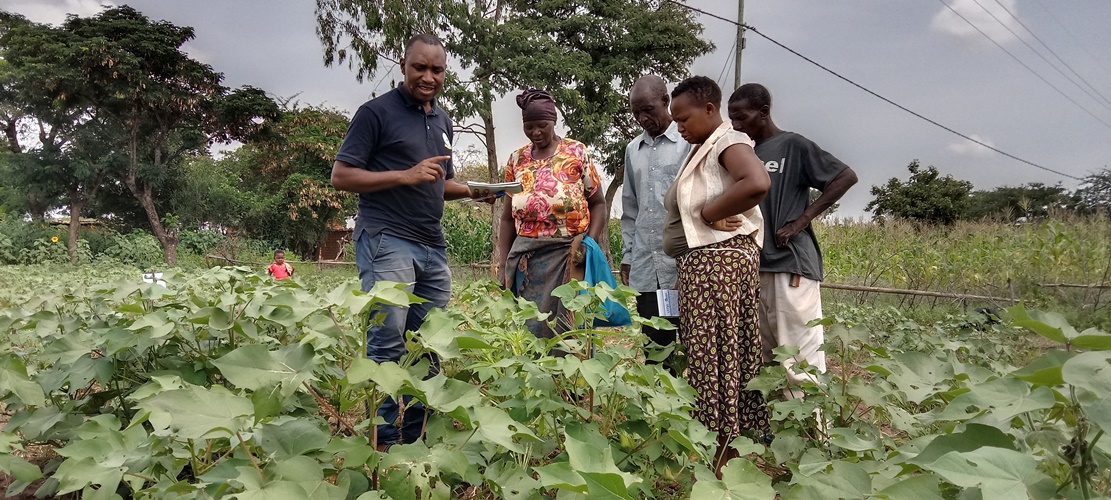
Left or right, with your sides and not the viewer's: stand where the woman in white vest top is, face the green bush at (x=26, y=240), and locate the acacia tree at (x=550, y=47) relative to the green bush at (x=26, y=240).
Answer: right

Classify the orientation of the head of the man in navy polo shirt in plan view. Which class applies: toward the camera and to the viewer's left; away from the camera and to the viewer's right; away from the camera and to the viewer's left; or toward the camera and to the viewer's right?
toward the camera and to the viewer's right

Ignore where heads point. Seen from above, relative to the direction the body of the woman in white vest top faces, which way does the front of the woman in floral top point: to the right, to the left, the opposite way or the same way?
to the left

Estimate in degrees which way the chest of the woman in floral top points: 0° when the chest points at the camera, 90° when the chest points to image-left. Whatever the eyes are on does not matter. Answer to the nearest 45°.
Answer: approximately 0°

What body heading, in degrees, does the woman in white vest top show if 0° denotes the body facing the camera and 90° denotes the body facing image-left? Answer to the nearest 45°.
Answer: approximately 90°

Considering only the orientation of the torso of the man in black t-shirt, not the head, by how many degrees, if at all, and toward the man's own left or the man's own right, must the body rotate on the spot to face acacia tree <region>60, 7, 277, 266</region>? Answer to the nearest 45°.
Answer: approximately 90° to the man's own right

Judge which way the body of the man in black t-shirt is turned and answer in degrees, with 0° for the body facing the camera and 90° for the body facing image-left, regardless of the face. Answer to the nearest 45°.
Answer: approximately 45°
